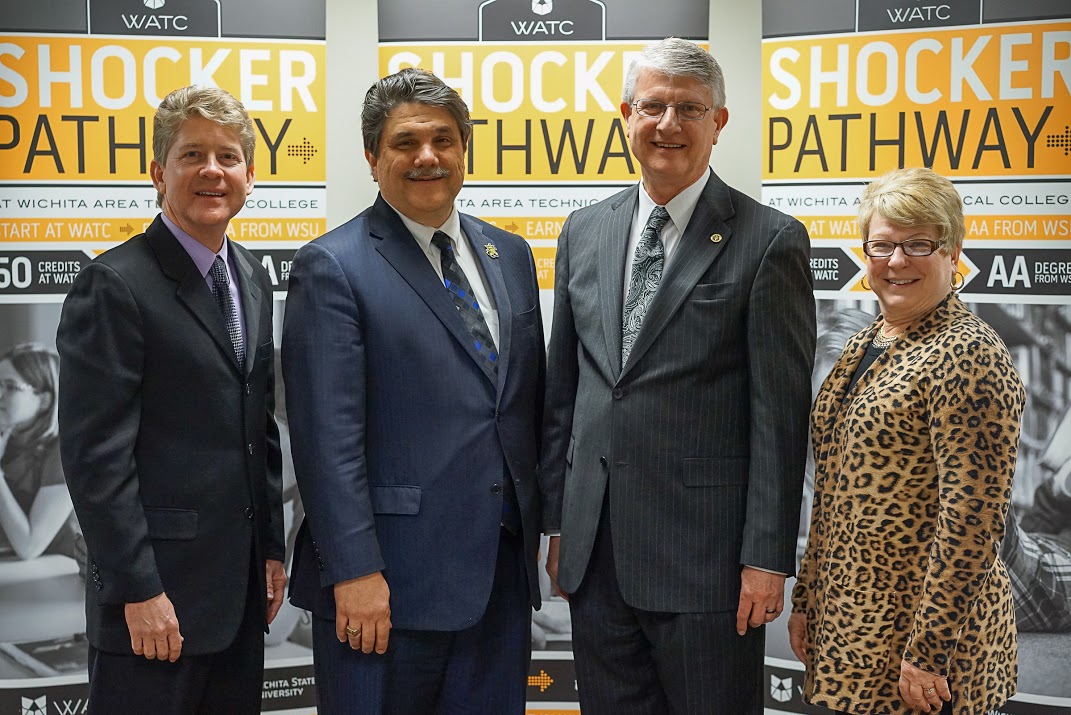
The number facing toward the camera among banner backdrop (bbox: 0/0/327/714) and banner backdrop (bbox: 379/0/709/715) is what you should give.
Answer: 2

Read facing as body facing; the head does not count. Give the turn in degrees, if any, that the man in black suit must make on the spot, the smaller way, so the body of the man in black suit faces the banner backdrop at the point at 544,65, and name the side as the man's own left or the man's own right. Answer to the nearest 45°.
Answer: approximately 90° to the man's own left

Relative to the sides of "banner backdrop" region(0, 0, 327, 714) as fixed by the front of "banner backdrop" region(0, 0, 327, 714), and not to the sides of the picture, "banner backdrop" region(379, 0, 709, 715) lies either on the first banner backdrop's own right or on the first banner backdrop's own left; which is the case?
on the first banner backdrop's own left

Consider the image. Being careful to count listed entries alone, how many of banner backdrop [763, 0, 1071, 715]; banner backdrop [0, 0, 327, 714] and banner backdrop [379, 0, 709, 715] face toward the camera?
3

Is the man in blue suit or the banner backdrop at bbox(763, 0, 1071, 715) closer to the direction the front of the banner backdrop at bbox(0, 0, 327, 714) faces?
the man in blue suit

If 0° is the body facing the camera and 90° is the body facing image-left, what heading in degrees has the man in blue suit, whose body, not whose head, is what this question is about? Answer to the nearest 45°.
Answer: approximately 315°

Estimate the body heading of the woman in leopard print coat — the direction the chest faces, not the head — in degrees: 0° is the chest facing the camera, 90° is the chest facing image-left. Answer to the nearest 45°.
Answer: approximately 45°

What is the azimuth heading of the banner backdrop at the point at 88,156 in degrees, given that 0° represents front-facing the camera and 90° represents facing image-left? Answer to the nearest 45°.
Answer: approximately 0°
